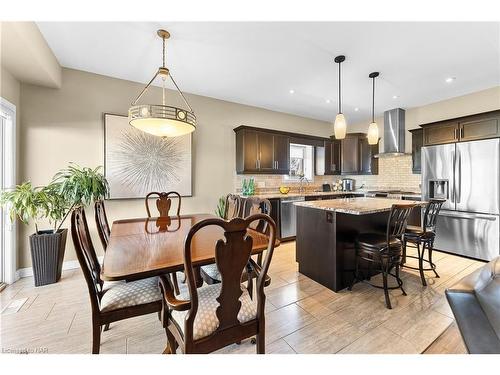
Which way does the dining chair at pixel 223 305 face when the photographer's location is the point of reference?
facing away from the viewer and to the left of the viewer

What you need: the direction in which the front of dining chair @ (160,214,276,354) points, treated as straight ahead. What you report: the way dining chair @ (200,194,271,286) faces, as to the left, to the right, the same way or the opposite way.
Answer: to the left

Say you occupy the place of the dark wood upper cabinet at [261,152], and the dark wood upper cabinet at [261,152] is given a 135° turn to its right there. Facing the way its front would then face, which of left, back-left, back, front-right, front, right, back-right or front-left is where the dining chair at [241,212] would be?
left

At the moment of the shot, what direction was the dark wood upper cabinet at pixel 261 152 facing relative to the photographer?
facing the viewer and to the right of the viewer

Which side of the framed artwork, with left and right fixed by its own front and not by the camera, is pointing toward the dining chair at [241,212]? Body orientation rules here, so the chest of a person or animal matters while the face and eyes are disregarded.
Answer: front

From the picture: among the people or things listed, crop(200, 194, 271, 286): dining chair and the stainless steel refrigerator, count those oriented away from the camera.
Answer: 0

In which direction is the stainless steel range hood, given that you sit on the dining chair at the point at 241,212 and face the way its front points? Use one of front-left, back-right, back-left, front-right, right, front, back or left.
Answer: back
